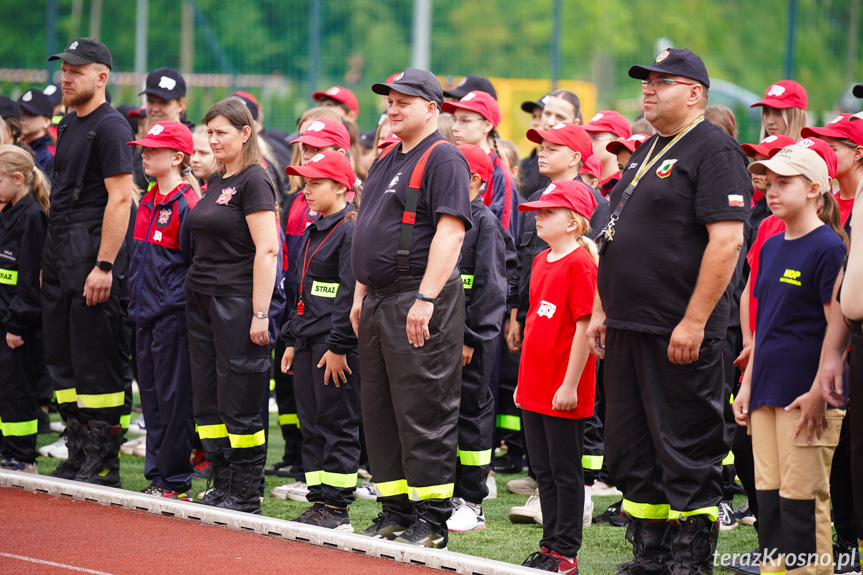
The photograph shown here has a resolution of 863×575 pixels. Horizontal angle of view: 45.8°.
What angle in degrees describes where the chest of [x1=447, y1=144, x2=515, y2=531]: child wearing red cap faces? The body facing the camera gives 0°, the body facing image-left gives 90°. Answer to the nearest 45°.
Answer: approximately 45°

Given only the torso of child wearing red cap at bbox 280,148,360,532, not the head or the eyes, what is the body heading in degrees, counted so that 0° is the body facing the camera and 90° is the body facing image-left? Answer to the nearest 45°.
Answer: approximately 45°

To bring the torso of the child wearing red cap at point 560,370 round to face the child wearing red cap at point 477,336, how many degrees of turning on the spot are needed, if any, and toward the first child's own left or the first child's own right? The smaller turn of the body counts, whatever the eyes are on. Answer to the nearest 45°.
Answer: approximately 90° to the first child's own right

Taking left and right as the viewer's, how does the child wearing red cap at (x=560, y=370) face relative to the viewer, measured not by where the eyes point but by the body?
facing the viewer and to the left of the viewer

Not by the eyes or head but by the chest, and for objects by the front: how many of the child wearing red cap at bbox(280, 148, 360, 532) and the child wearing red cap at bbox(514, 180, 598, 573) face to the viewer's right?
0

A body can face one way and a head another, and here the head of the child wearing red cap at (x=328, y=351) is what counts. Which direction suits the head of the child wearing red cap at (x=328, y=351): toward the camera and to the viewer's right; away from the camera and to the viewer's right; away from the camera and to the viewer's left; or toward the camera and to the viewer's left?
toward the camera and to the viewer's left
